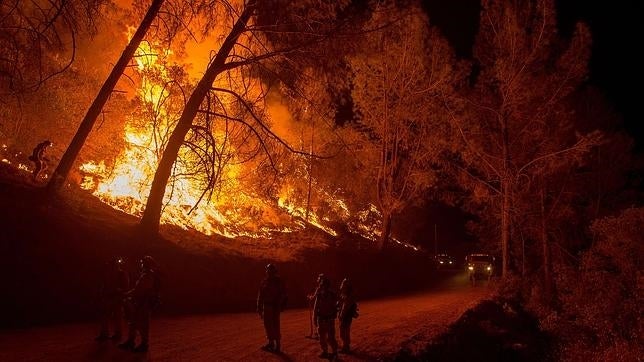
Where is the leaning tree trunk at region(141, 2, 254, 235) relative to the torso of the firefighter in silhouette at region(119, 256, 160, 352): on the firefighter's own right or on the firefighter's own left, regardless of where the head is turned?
on the firefighter's own right

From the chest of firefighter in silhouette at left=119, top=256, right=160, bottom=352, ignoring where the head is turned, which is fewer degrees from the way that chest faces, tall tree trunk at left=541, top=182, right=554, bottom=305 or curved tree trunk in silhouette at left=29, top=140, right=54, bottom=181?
the curved tree trunk in silhouette
